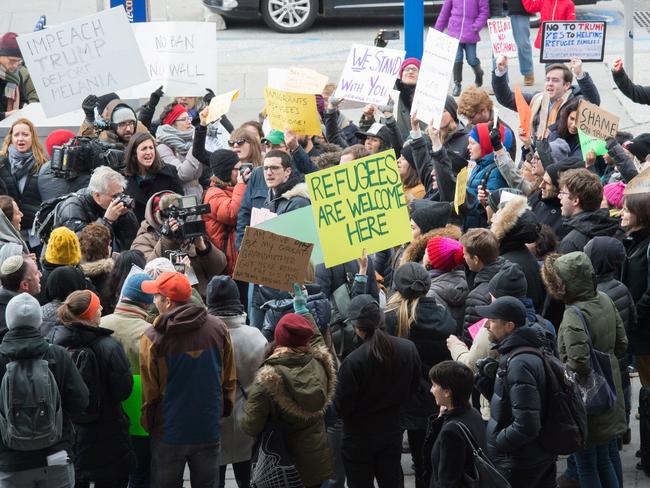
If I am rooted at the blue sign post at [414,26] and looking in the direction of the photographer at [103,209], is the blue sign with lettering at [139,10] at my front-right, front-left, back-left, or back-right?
front-right

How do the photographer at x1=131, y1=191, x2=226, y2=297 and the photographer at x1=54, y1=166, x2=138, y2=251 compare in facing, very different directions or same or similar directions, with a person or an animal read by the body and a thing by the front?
same or similar directions

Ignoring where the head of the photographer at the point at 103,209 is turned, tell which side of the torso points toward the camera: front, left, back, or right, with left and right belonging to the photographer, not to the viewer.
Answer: right

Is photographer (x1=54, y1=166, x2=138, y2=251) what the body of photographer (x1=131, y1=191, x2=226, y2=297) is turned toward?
no

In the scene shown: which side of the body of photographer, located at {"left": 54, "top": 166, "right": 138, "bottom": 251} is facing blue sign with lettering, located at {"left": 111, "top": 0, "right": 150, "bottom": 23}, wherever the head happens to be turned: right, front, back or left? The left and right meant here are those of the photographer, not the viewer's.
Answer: left

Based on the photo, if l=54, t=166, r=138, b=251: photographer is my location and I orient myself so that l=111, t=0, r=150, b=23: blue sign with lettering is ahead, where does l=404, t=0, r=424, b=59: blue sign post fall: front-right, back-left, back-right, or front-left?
front-right

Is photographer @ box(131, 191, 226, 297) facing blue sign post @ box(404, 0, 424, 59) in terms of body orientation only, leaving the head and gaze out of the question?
no

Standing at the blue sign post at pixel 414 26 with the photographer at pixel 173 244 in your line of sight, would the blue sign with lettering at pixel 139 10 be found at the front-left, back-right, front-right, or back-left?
front-right

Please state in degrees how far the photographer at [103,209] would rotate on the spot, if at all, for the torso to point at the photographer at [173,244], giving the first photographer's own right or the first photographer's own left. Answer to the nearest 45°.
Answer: approximately 45° to the first photographer's own right

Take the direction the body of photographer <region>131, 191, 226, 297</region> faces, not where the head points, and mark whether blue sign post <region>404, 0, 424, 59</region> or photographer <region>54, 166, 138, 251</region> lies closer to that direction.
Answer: the blue sign post
